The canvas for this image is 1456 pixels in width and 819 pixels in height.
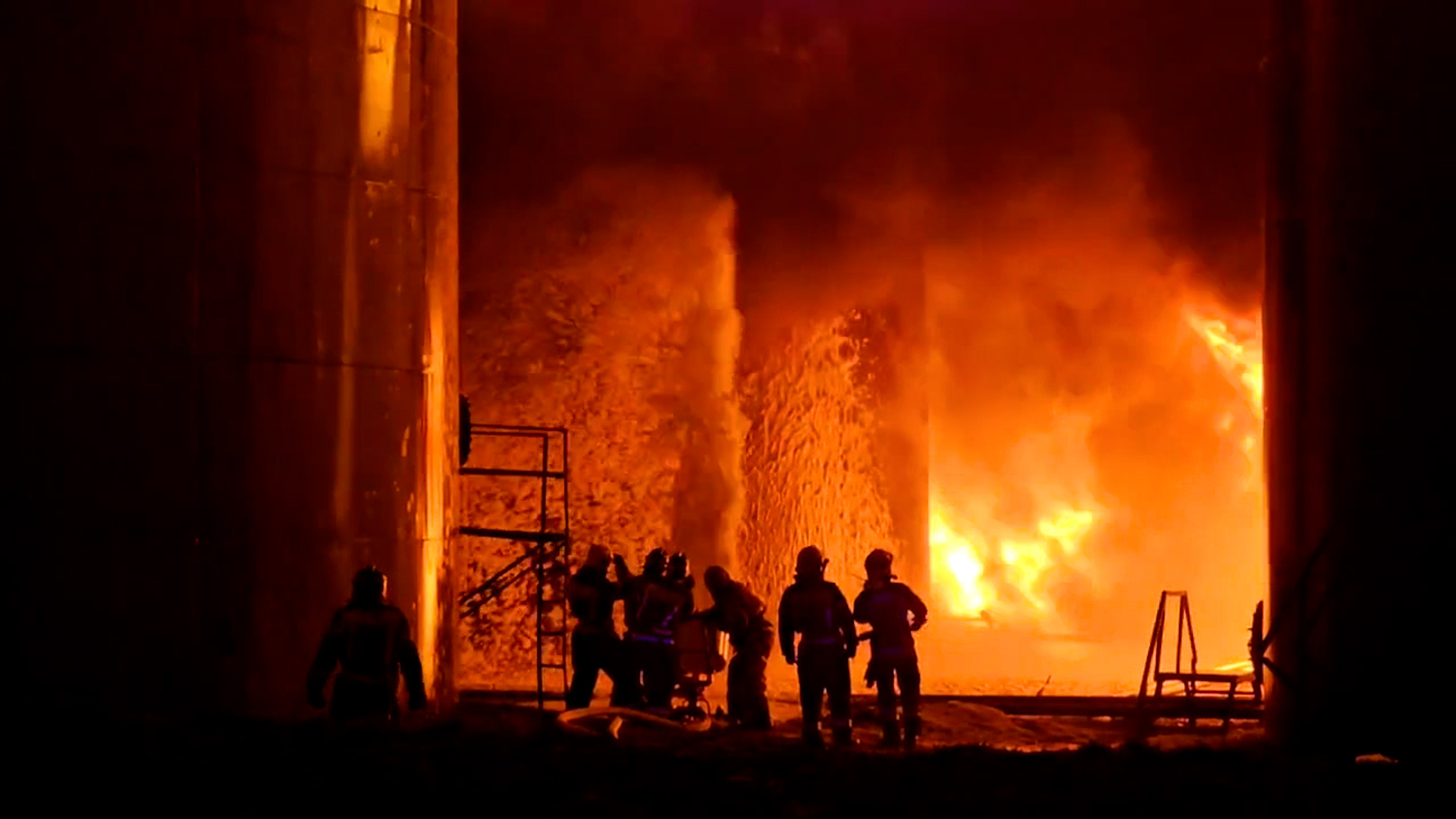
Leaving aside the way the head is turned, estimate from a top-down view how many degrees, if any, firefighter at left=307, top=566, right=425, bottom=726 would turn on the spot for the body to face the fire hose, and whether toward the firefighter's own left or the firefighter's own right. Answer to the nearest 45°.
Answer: approximately 45° to the firefighter's own right

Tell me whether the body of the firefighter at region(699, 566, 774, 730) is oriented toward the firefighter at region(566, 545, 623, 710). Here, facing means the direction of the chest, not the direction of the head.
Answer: yes

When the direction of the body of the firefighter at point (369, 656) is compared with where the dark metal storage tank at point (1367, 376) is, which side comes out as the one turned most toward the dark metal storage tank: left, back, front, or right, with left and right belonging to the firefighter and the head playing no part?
right

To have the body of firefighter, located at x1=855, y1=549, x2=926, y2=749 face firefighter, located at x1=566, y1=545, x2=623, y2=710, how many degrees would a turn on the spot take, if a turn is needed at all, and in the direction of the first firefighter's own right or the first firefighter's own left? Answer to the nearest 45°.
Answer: approximately 45° to the first firefighter's own left

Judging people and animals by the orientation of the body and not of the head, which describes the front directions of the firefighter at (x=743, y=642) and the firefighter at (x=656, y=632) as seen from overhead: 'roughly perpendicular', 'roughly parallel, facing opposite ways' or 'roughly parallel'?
roughly perpendicular

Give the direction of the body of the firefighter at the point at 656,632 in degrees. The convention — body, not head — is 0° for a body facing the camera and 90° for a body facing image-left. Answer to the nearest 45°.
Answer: approximately 180°

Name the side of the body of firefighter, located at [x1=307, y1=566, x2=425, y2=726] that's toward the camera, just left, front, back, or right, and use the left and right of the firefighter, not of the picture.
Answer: back

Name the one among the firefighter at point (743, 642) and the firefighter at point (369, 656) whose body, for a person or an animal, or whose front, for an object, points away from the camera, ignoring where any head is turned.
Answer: the firefighter at point (369, 656)

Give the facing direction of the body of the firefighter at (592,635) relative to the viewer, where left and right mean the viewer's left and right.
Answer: facing away from the viewer and to the right of the viewer

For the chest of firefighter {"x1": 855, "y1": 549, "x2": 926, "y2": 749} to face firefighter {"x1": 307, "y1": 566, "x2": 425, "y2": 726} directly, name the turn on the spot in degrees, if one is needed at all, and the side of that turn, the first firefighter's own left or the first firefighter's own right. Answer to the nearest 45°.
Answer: approximately 135° to the first firefighter's own left

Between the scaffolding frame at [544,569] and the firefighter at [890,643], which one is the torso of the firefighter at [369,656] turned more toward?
the scaffolding frame

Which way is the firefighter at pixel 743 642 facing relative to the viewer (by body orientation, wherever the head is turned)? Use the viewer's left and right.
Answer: facing to the left of the viewer

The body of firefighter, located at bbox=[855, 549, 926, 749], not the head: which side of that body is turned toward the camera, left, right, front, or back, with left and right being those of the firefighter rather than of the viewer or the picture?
back

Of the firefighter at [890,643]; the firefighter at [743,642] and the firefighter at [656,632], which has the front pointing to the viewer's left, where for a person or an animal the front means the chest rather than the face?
the firefighter at [743,642]
